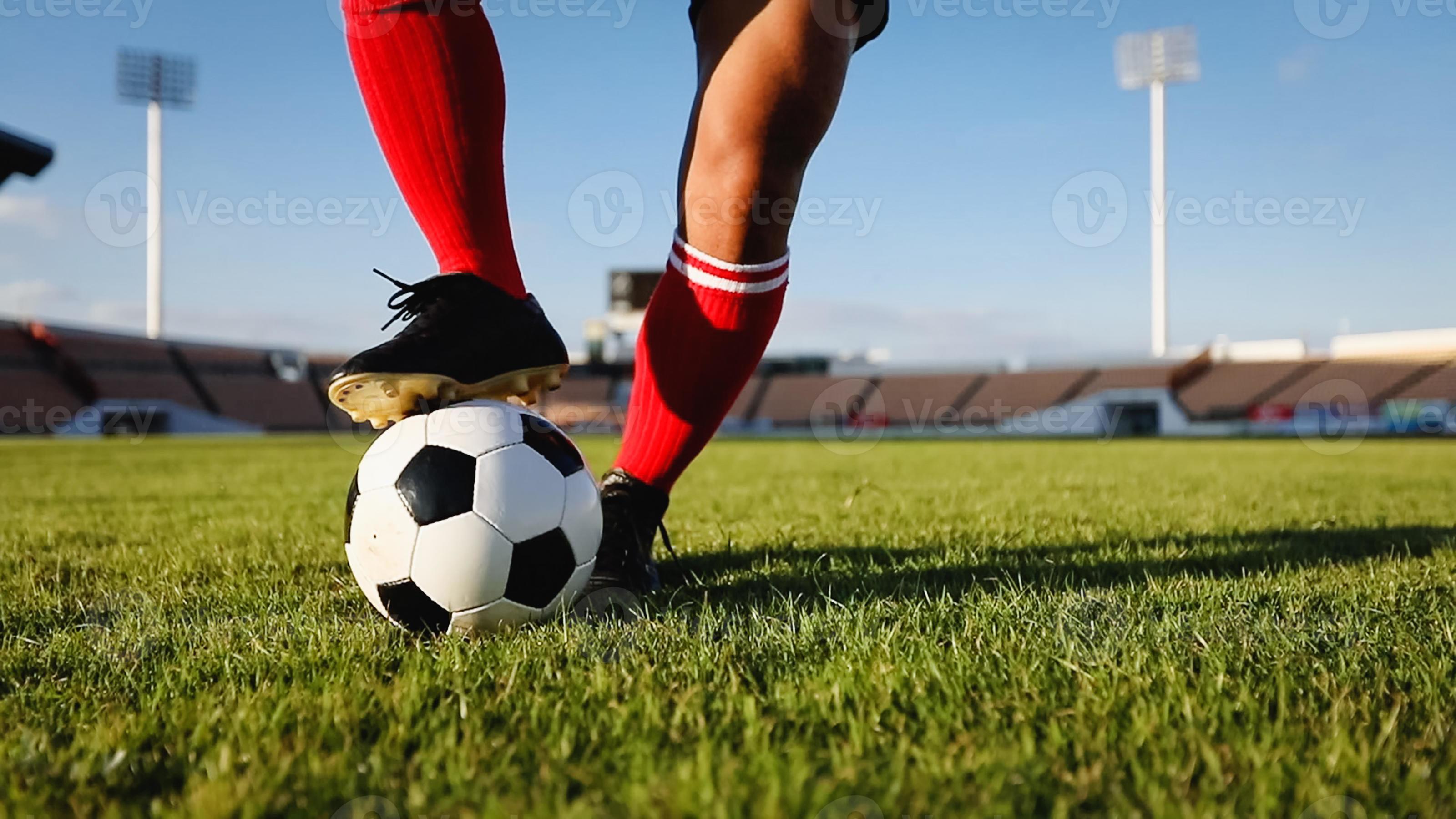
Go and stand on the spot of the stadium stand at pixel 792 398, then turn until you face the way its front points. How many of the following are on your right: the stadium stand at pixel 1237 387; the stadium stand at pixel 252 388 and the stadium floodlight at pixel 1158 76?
1

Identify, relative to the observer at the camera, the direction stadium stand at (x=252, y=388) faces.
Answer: facing the viewer

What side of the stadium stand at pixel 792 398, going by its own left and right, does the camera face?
front

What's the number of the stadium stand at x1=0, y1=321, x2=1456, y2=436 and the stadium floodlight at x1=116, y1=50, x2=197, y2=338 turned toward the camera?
2

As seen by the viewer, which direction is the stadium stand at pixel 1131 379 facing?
toward the camera

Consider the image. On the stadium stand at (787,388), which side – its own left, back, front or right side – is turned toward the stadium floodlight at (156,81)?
right

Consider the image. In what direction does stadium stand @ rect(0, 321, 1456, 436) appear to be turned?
toward the camera
